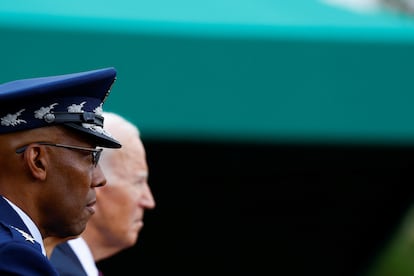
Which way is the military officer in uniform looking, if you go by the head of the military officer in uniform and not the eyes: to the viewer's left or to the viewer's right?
to the viewer's right

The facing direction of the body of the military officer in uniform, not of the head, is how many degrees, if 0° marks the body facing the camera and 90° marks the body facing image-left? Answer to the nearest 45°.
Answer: approximately 270°
